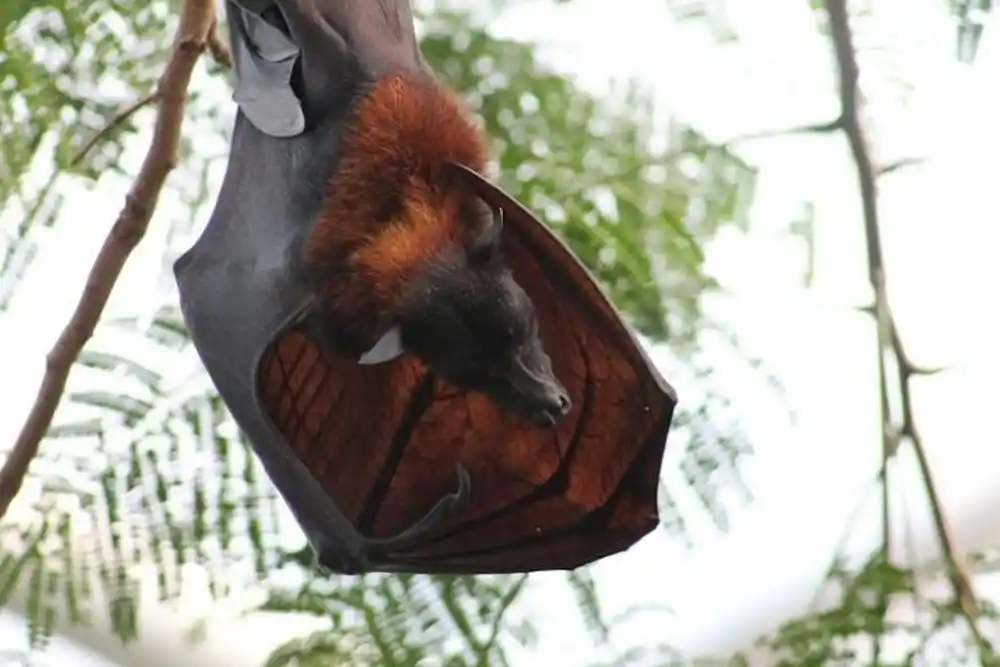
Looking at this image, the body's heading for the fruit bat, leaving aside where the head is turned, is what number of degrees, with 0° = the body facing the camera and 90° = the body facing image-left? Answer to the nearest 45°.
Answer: approximately 270°
